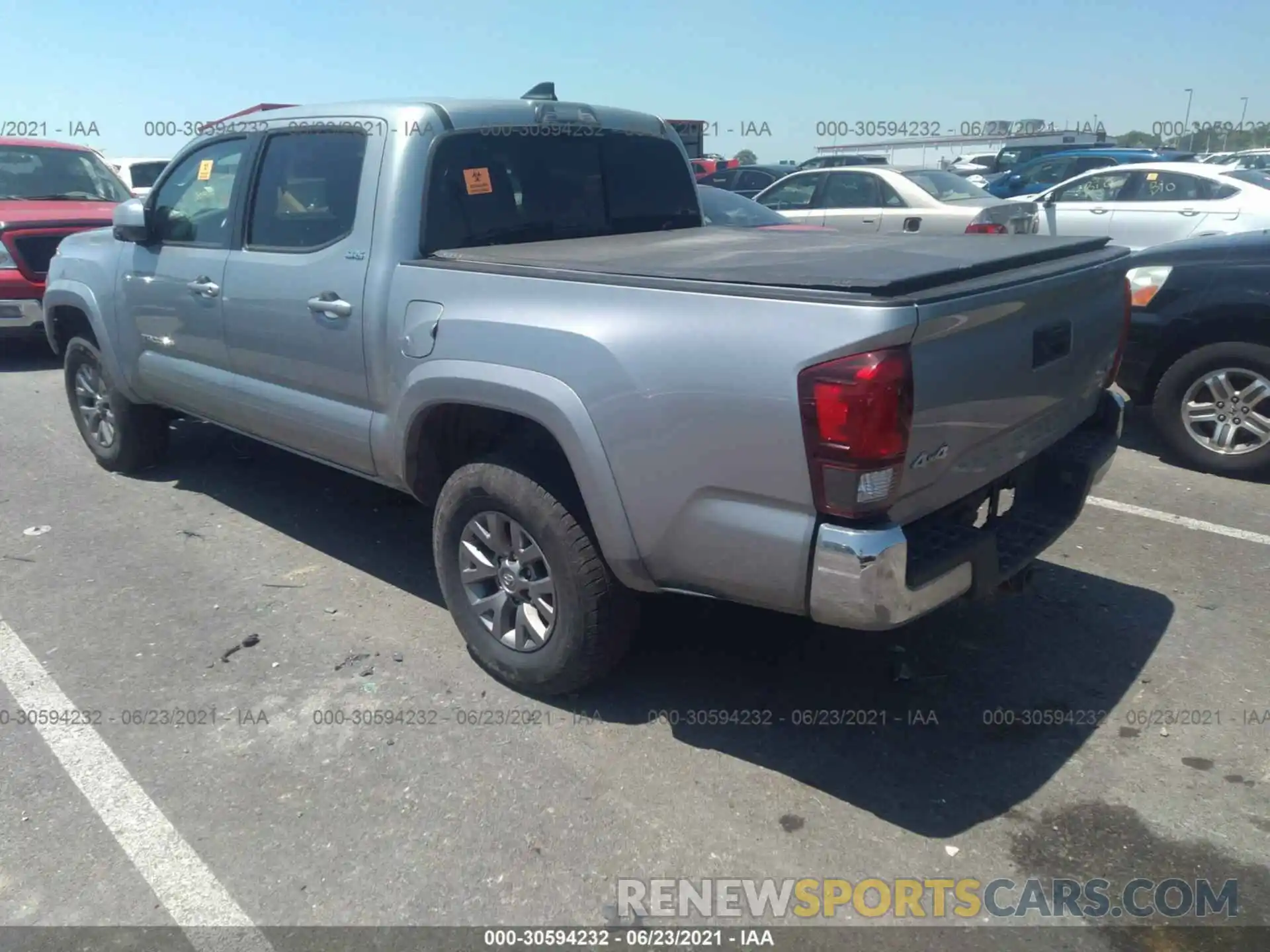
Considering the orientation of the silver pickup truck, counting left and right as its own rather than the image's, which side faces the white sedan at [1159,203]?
right

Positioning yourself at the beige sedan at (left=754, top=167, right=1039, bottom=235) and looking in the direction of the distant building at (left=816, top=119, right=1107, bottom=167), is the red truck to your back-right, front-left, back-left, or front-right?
back-left

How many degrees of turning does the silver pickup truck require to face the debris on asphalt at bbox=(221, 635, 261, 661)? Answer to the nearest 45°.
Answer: approximately 45° to its left

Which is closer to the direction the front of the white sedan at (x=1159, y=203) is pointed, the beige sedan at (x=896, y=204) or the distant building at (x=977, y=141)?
the beige sedan

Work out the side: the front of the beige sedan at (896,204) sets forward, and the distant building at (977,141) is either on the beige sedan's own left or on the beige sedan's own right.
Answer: on the beige sedan's own right

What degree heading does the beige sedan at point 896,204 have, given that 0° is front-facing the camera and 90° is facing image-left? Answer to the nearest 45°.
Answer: approximately 135°

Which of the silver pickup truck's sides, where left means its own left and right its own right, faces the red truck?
front

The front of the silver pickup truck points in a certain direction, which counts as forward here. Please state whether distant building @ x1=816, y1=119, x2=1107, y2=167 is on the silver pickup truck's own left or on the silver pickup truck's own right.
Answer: on the silver pickup truck's own right

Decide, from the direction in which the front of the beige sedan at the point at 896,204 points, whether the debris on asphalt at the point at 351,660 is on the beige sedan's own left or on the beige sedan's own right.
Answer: on the beige sedan's own left

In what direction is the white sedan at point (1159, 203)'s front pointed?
to the viewer's left

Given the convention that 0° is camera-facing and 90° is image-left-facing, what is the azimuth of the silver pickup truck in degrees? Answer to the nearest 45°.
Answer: approximately 135°
